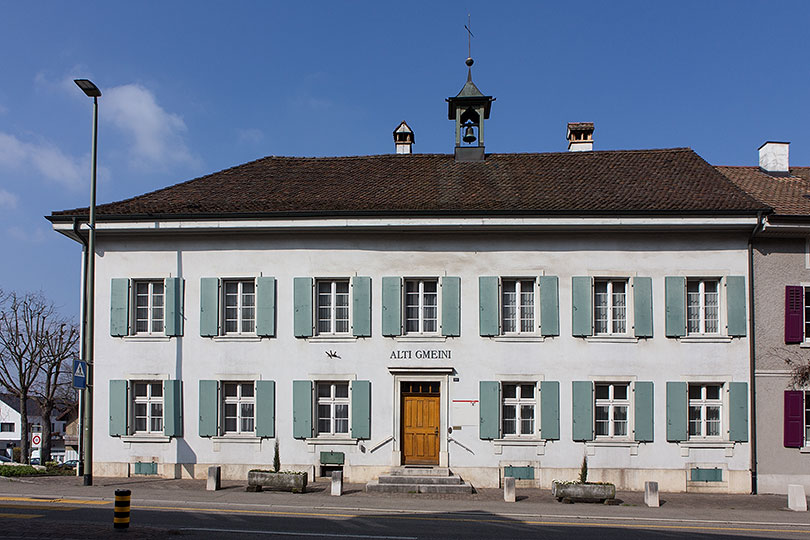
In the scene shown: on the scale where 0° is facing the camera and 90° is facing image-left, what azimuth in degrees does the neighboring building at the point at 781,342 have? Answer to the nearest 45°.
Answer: approximately 0°

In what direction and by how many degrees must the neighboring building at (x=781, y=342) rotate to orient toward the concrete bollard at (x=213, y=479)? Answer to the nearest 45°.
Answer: approximately 45° to its right

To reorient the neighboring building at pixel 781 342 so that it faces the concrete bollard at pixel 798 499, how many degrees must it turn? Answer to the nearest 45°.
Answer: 0° — it already faces it

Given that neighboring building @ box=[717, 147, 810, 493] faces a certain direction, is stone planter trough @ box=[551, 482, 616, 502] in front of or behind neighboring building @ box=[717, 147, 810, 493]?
in front

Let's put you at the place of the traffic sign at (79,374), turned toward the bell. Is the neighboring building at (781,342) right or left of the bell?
right

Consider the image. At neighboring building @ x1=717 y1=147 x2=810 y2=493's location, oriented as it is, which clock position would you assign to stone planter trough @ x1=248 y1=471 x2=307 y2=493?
The stone planter trough is roughly at 2 o'clock from the neighboring building.

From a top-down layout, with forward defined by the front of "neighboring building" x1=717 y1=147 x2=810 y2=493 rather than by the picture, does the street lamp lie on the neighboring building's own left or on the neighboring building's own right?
on the neighboring building's own right
